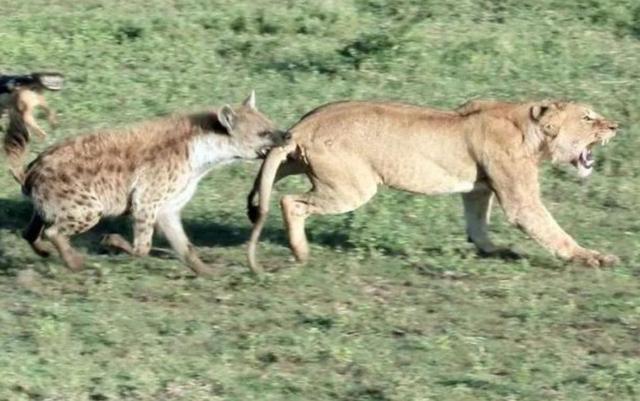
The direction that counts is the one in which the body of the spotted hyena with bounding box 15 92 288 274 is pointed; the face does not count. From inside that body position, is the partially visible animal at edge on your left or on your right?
on your left

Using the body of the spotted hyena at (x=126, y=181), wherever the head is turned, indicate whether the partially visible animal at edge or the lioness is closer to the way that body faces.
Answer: the lioness

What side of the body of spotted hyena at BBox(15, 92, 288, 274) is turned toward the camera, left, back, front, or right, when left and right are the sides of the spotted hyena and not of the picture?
right

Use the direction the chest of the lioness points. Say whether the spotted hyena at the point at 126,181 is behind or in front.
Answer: behind

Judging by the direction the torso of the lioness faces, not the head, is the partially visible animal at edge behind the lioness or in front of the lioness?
behind

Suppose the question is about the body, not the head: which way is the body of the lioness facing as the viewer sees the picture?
to the viewer's right

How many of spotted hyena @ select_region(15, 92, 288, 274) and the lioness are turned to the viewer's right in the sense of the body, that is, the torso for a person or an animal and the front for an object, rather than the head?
2
